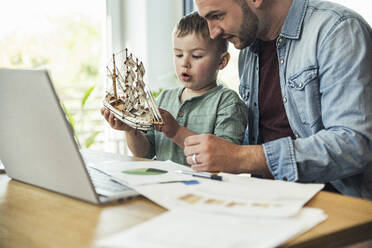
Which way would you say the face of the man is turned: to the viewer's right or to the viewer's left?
to the viewer's left

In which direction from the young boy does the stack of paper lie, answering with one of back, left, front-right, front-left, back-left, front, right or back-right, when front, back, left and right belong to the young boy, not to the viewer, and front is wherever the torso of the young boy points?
front-left

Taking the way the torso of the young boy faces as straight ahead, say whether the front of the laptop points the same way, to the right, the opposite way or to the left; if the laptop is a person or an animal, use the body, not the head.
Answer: the opposite way

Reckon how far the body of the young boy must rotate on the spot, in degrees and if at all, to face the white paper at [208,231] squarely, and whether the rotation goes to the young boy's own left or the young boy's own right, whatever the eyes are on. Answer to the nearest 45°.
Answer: approximately 45° to the young boy's own left

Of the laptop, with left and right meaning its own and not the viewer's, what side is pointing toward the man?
front

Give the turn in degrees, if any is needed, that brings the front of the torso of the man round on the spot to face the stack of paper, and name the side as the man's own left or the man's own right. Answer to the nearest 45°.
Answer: approximately 45° to the man's own left

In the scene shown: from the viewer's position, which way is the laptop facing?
facing away from the viewer and to the right of the viewer

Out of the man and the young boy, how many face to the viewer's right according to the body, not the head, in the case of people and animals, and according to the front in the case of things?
0

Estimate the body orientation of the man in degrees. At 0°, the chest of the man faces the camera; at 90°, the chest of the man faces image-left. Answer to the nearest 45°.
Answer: approximately 45°

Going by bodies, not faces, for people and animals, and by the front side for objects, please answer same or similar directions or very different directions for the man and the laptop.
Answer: very different directions

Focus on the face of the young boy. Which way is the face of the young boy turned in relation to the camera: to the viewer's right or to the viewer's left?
to the viewer's left

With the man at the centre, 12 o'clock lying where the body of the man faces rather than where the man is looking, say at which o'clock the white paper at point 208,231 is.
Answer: The white paper is roughly at 11 o'clock from the man.
